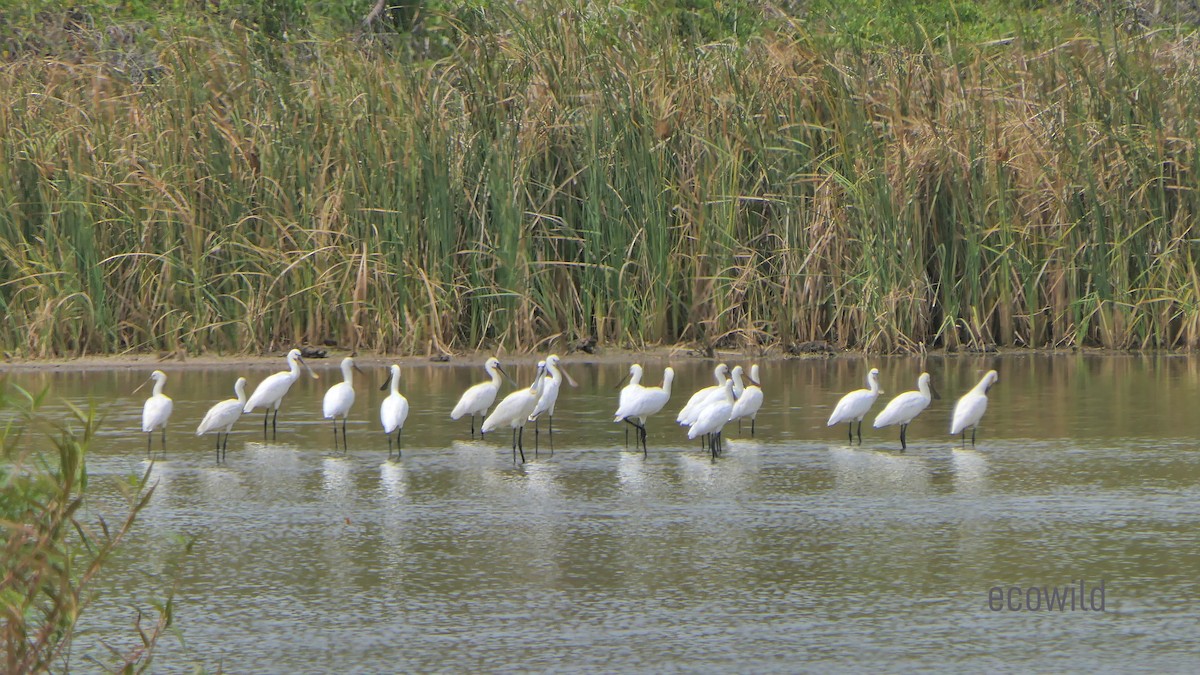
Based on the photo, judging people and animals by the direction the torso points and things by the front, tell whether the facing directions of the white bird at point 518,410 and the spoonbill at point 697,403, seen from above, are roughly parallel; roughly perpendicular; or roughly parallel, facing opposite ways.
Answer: roughly parallel

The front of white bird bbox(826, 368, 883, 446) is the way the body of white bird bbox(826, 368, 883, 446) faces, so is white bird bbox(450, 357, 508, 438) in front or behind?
behind

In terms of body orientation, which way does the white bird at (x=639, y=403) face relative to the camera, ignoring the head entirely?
to the viewer's right

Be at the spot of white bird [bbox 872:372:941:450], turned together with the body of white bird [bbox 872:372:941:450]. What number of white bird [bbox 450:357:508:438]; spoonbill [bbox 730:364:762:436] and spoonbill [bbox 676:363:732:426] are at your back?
3

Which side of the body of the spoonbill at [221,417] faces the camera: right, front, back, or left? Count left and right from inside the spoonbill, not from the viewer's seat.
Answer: right

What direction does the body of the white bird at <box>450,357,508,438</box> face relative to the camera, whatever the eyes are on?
to the viewer's right

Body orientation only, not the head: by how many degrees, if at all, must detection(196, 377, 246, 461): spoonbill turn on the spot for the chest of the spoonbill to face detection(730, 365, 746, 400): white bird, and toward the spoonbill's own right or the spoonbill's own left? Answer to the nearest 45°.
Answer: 0° — it already faces it

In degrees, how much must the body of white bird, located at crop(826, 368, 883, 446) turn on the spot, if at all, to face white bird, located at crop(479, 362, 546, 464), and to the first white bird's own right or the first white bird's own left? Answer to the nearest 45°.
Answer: approximately 180°

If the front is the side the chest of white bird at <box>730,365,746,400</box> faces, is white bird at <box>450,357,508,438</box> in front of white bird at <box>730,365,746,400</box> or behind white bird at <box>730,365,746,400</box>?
behind

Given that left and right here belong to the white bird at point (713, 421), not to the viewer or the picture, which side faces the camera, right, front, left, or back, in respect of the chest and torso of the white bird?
right

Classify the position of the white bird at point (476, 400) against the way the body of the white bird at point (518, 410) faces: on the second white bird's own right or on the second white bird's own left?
on the second white bird's own left

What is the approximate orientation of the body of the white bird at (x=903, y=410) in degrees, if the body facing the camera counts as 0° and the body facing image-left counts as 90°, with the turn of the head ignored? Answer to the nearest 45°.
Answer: approximately 270°

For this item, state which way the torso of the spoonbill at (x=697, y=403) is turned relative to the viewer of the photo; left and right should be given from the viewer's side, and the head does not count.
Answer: facing to the right of the viewer

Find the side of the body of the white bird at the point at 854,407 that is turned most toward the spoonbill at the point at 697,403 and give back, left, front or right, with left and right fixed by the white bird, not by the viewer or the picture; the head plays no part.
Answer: back

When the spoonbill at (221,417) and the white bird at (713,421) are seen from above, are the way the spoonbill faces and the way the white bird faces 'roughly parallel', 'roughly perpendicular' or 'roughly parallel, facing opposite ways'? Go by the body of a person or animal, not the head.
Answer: roughly parallel

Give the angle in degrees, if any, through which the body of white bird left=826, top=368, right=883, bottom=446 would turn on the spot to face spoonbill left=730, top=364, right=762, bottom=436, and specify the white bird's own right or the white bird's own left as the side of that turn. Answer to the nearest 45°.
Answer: approximately 180°

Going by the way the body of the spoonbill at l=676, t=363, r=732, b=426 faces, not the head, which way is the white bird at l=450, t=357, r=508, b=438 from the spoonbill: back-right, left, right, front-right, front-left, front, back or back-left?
back
